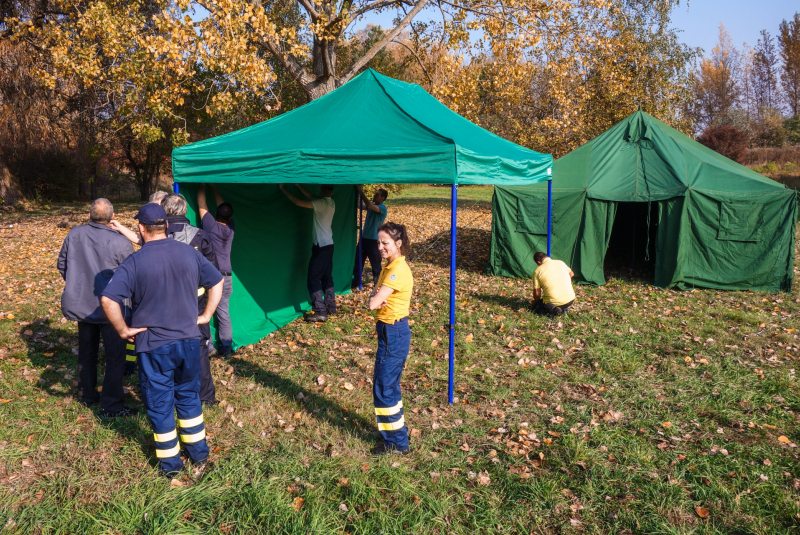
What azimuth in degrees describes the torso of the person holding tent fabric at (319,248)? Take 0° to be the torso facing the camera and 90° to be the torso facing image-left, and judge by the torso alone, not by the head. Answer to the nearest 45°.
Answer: approximately 135°

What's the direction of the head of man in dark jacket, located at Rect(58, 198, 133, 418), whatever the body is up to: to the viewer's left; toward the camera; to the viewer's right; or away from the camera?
away from the camera

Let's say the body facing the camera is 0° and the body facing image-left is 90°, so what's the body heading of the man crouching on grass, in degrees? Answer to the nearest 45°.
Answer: approximately 135°

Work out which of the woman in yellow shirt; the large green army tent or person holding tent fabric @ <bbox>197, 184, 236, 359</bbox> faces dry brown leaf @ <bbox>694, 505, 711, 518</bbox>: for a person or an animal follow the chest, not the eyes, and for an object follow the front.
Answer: the large green army tent

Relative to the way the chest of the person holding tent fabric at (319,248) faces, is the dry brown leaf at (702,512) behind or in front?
behind

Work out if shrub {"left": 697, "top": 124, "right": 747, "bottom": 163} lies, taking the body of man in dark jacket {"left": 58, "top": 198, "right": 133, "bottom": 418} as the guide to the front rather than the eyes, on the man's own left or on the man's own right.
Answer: on the man's own right

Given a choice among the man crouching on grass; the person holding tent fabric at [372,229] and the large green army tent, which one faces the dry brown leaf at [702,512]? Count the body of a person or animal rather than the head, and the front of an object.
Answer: the large green army tent

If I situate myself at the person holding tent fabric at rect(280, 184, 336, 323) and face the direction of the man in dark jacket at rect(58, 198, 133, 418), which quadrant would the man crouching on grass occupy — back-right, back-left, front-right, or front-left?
back-left

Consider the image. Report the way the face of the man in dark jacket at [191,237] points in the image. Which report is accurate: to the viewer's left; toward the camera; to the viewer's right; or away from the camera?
away from the camera

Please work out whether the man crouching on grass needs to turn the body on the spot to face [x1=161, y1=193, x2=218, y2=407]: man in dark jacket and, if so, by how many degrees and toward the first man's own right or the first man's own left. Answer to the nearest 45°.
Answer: approximately 90° to the first man's own left
